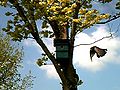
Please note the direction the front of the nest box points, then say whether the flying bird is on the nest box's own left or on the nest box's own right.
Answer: on the nest box's own left

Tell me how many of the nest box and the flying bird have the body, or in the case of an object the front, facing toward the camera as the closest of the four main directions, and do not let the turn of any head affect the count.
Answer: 1

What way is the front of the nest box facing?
toward the camera
